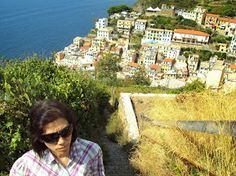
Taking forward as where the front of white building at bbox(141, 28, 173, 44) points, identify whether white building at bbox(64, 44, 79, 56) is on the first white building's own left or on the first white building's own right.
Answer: on the first white building's own right

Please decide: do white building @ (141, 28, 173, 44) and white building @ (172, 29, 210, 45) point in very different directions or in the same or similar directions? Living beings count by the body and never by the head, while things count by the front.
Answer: same or similar directions

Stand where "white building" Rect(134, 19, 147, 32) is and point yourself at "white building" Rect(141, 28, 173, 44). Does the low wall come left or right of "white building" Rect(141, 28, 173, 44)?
right

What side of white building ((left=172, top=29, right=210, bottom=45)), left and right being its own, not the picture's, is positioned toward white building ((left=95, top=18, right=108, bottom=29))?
right

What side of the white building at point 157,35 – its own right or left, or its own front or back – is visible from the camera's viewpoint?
front

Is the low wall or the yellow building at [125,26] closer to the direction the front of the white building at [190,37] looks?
the low wall

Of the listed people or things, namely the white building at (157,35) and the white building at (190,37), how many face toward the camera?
2

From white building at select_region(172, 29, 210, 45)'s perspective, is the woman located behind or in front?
in front

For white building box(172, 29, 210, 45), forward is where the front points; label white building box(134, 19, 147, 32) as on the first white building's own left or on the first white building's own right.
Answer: on the first white building's own right

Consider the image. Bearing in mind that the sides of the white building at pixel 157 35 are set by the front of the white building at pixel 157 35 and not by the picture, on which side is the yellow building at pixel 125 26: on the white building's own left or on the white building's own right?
on the white building's own right

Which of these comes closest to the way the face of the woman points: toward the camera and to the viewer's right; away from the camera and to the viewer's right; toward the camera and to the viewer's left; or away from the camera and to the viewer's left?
toward the camera and to the viewer's right

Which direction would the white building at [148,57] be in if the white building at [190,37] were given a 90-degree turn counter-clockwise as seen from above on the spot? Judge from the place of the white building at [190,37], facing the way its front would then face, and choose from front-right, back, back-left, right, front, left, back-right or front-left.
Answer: back-right

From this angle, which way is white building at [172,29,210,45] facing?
toward the camera

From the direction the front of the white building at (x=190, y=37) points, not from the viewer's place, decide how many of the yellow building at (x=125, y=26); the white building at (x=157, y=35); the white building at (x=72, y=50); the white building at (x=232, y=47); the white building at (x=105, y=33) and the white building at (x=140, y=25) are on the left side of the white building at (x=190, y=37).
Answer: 1

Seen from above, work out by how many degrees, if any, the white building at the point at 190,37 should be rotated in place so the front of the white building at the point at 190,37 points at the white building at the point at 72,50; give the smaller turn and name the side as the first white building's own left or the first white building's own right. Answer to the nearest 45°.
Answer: approximately 90° to the first white building's own right

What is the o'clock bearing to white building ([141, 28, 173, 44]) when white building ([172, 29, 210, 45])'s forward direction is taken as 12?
white building ([141, 28, 173, 44]) is roughly at 3 o'clock from white building ([172, 29, 210, 45]).
